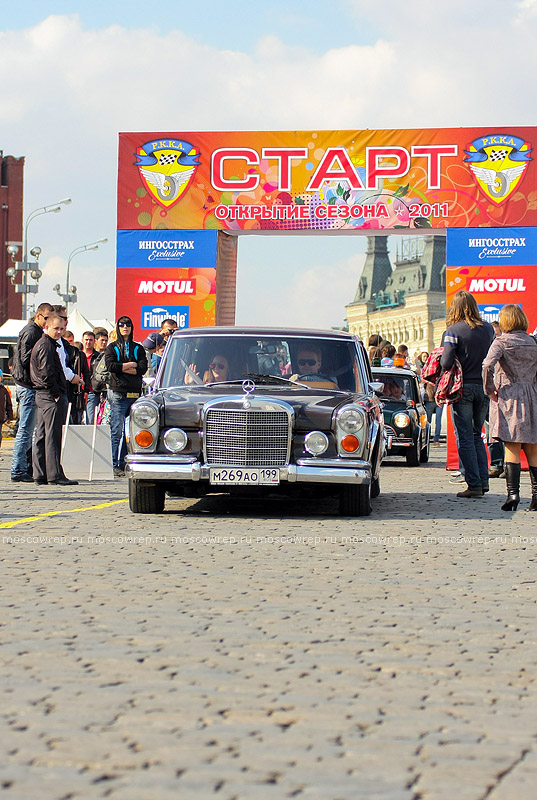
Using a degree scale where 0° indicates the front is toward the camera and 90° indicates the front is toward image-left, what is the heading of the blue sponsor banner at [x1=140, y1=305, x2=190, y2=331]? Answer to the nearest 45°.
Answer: approximately 0°

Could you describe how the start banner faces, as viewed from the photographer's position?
facing the viewer

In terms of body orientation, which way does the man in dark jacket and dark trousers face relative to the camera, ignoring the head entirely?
to the viewer's right

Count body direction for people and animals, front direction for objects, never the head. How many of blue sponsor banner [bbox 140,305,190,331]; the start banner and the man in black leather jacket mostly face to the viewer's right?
1

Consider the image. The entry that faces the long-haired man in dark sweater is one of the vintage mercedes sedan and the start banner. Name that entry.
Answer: the start banner

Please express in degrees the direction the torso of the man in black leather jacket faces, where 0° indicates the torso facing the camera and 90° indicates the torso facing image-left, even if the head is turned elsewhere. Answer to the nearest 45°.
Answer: approximately 270°

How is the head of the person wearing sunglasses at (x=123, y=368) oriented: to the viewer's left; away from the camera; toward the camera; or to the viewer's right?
toward the camera

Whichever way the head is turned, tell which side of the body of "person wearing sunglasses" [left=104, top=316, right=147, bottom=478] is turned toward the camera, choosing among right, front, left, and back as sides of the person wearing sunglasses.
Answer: front

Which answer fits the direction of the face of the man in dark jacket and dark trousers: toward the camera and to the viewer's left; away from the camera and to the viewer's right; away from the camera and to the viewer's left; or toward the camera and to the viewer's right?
toward the camera and to the viewer's right

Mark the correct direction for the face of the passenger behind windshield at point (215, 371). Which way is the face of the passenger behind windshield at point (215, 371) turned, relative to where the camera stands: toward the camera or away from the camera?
toward the camera

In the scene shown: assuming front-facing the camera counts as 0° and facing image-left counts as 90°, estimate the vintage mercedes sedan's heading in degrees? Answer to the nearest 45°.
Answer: approximately 0°

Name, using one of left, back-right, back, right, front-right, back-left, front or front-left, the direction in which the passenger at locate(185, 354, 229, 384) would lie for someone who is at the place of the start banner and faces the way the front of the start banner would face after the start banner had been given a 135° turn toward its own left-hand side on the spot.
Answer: back-right

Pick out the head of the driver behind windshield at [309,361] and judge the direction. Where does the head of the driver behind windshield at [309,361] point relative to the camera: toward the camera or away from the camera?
toward the camera

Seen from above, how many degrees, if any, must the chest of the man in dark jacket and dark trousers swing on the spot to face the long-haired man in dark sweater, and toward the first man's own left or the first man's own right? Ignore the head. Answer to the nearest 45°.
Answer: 0° — they already face them

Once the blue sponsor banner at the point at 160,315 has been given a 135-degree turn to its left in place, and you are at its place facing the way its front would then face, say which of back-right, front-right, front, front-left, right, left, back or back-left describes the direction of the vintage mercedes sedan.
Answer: back-right

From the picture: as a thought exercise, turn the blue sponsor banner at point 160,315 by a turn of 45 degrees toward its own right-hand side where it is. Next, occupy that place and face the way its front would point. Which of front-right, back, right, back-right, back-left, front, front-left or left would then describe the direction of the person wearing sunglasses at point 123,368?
front-left
